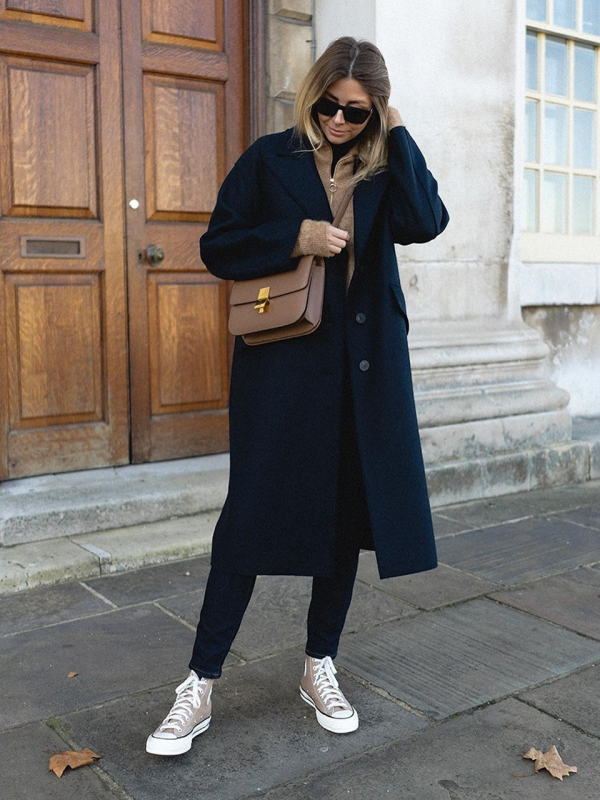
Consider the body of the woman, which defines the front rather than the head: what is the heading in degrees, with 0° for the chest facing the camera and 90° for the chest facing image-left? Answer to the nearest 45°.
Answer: approximately 0°

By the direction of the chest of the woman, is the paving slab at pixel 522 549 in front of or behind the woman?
behind
